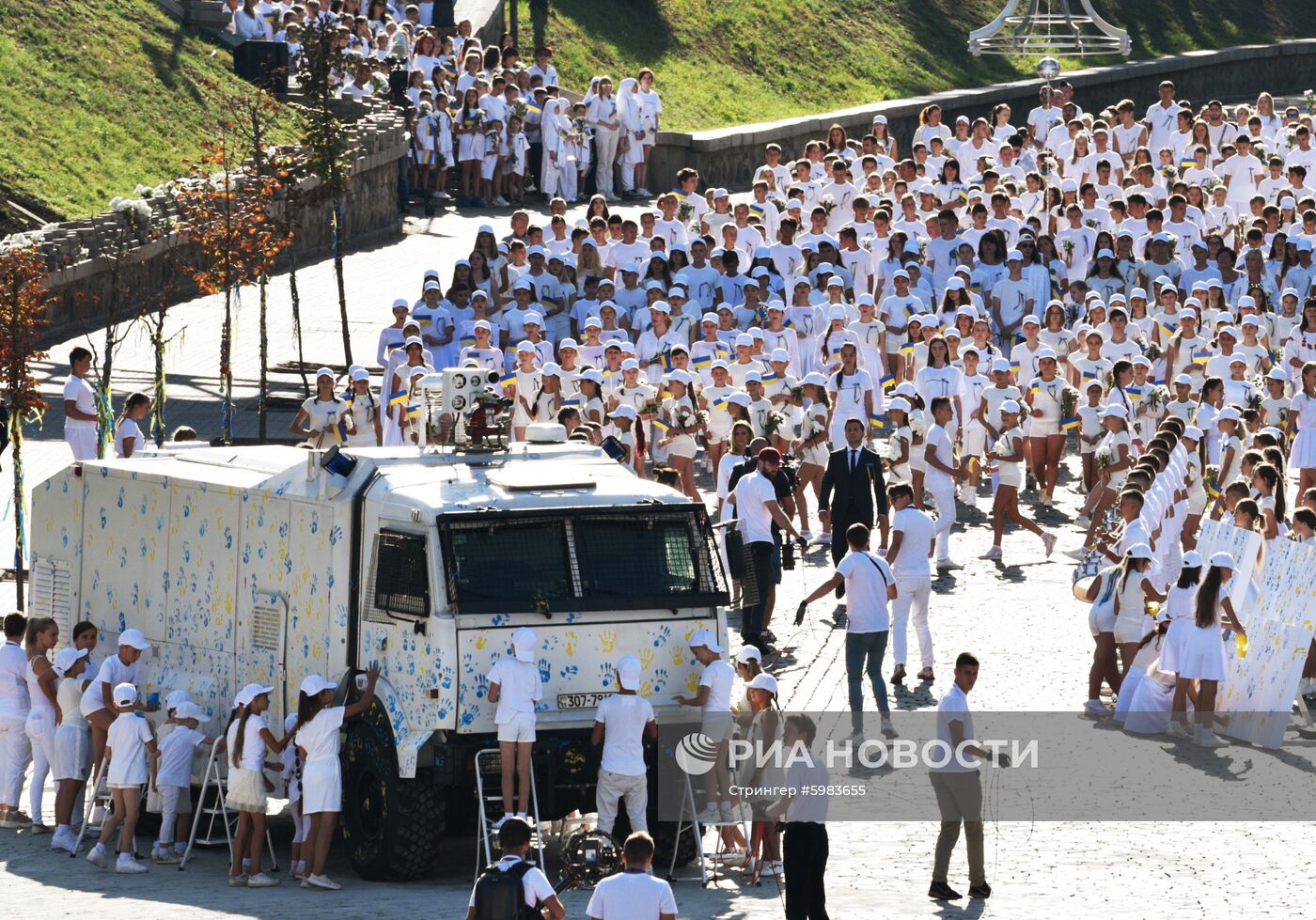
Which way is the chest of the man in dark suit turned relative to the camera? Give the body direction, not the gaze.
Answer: toward the camera

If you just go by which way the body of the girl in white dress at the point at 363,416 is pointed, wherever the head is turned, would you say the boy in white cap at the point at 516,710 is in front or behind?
in front

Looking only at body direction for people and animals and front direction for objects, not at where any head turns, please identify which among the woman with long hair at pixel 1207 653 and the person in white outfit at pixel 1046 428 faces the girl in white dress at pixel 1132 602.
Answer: the person in white outfit at pixel 1046 428

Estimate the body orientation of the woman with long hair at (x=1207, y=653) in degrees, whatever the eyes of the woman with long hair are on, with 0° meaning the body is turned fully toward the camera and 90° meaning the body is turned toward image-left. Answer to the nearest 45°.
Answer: approximately 225°

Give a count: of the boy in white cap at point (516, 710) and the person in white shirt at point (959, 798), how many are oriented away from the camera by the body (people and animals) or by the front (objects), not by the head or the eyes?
1

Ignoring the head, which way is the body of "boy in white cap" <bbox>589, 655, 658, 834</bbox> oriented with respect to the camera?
away from the camera

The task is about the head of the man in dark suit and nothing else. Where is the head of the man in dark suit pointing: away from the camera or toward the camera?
toward the camera

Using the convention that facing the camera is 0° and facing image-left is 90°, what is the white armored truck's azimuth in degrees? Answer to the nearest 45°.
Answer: approximately 315°

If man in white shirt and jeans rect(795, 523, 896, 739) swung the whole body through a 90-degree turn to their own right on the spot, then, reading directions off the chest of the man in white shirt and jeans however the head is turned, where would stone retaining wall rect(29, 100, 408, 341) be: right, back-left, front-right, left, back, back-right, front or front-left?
back-left

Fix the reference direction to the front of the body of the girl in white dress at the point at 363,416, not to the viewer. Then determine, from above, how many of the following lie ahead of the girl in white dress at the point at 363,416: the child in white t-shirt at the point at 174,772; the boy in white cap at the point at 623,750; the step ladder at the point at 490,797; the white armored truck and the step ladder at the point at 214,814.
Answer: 5

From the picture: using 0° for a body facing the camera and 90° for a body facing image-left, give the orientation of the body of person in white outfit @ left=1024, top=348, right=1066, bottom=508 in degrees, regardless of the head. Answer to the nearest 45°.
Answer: approximately 0°

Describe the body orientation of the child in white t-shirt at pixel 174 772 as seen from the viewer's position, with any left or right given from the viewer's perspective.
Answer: facing away from the viewer and to the right of the viewer

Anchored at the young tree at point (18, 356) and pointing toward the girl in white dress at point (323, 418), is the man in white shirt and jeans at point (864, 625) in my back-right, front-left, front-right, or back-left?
front-right

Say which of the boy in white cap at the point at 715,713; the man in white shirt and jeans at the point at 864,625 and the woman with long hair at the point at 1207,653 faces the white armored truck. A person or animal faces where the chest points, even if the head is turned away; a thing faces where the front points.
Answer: the boy in white cap
